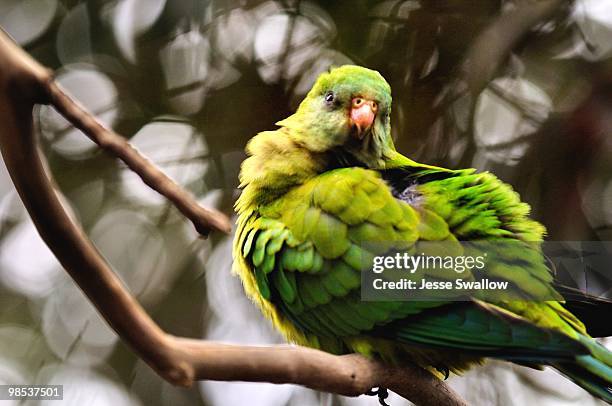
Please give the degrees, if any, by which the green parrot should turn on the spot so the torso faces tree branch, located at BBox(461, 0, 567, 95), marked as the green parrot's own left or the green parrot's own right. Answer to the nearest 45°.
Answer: approximately 90° to the green parrot's own right

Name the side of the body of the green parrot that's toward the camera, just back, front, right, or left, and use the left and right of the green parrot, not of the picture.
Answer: left
